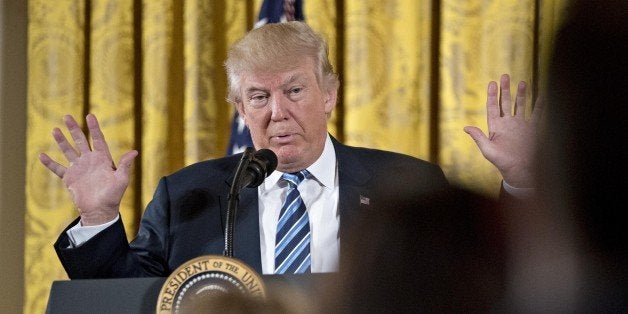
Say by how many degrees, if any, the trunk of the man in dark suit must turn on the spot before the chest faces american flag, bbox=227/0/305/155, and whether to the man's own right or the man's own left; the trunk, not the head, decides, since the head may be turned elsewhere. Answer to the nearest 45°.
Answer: approximately 180°

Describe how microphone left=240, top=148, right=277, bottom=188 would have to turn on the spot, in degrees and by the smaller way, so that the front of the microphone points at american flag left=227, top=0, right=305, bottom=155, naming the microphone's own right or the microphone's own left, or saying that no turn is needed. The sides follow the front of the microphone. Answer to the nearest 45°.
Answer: approximately 45° to the microphone's own left

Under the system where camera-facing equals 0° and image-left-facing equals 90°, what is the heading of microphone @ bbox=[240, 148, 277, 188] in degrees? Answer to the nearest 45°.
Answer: approximately 225°

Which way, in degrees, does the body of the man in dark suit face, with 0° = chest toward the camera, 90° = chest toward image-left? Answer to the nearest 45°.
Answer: approximately 0°

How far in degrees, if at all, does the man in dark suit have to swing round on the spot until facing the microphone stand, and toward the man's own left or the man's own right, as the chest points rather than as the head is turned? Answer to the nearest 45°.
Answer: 0° — they already face it

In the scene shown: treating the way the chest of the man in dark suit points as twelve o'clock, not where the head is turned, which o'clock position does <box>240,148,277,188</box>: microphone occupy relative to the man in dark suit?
The microphone is roughly at 12 o'clock from the man in dark suit.

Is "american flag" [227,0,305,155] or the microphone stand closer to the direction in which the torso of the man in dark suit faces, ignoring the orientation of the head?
the microphone stand

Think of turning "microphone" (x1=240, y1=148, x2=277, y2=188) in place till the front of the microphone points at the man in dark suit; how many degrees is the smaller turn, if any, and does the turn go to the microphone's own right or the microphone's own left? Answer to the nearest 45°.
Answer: approximately 45° to the microphone's own left
